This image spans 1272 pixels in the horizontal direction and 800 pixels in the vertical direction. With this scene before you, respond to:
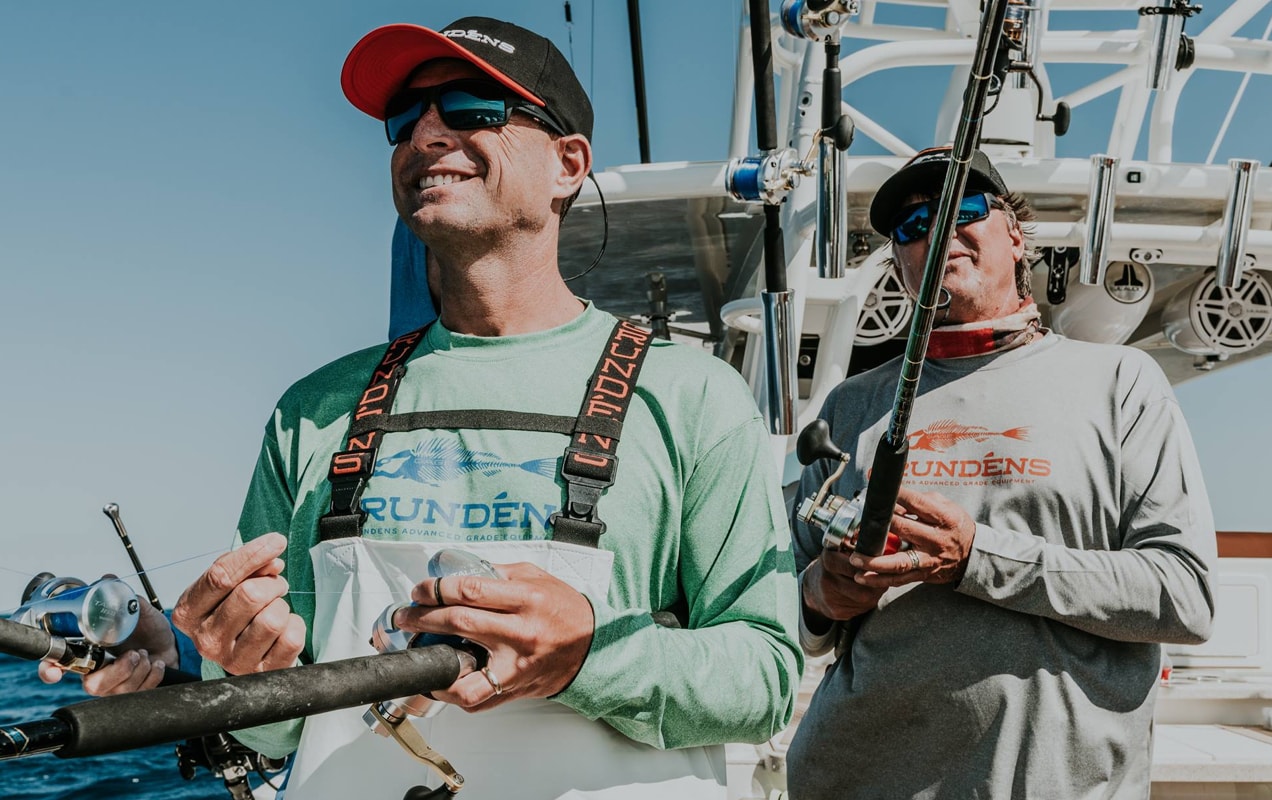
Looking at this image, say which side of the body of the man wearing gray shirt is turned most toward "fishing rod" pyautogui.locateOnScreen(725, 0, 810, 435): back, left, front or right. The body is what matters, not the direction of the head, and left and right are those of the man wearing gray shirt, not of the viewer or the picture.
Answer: right

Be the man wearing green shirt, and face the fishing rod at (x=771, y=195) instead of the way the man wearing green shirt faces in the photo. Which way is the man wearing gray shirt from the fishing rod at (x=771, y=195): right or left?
right

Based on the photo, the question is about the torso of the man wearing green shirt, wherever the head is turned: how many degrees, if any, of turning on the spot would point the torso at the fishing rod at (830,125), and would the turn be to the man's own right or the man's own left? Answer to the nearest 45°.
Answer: approximately 180°

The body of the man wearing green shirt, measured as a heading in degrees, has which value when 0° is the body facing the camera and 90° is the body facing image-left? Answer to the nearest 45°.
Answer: approximately 45°

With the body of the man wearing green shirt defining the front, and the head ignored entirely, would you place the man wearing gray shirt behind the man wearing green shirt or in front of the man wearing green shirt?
behind

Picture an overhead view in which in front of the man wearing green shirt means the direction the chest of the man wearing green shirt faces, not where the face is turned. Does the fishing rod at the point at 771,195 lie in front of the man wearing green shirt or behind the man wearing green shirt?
behind

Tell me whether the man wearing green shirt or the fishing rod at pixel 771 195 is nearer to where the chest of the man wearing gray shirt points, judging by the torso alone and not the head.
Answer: the man wearing green shirt

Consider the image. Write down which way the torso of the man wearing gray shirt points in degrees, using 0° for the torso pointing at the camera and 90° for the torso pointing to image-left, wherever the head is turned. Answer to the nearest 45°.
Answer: approximately 45°
